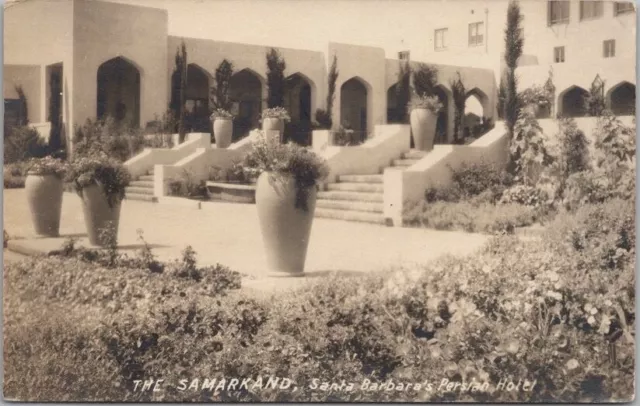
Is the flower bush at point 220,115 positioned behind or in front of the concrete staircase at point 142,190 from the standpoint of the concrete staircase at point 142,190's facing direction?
behind

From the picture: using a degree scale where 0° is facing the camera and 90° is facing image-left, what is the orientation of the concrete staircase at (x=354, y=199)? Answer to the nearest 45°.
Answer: approximately 45°
